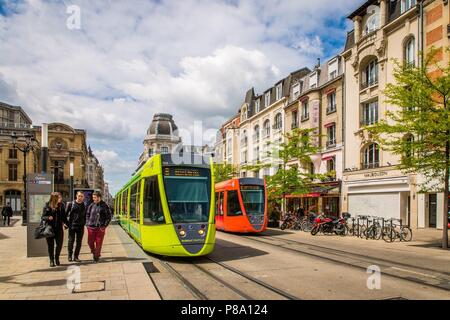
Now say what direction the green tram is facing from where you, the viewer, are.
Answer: facing the viewer and to the right of the viewer

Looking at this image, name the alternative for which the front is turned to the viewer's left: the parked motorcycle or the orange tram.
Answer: the parked motorcycle

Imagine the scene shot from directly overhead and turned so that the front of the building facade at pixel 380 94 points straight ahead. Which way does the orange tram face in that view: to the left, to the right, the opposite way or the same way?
to the left

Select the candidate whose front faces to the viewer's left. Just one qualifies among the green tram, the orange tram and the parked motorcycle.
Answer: the parked motorcycle

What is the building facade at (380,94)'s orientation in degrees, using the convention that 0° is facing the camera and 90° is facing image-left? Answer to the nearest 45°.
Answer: approximately 45°

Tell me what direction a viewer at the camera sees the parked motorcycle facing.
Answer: facing to the left of the viewer

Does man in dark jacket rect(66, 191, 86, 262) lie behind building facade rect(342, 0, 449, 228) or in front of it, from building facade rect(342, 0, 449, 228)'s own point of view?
in front

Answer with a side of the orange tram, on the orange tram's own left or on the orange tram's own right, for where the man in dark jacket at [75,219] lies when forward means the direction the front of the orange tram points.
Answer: on the orange tram's own right

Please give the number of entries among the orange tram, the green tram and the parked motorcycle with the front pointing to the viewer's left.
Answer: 1

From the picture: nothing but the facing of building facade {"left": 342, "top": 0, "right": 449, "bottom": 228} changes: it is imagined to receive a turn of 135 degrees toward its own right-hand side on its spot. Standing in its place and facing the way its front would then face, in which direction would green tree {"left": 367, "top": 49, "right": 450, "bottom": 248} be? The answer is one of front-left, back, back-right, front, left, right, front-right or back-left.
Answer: back
